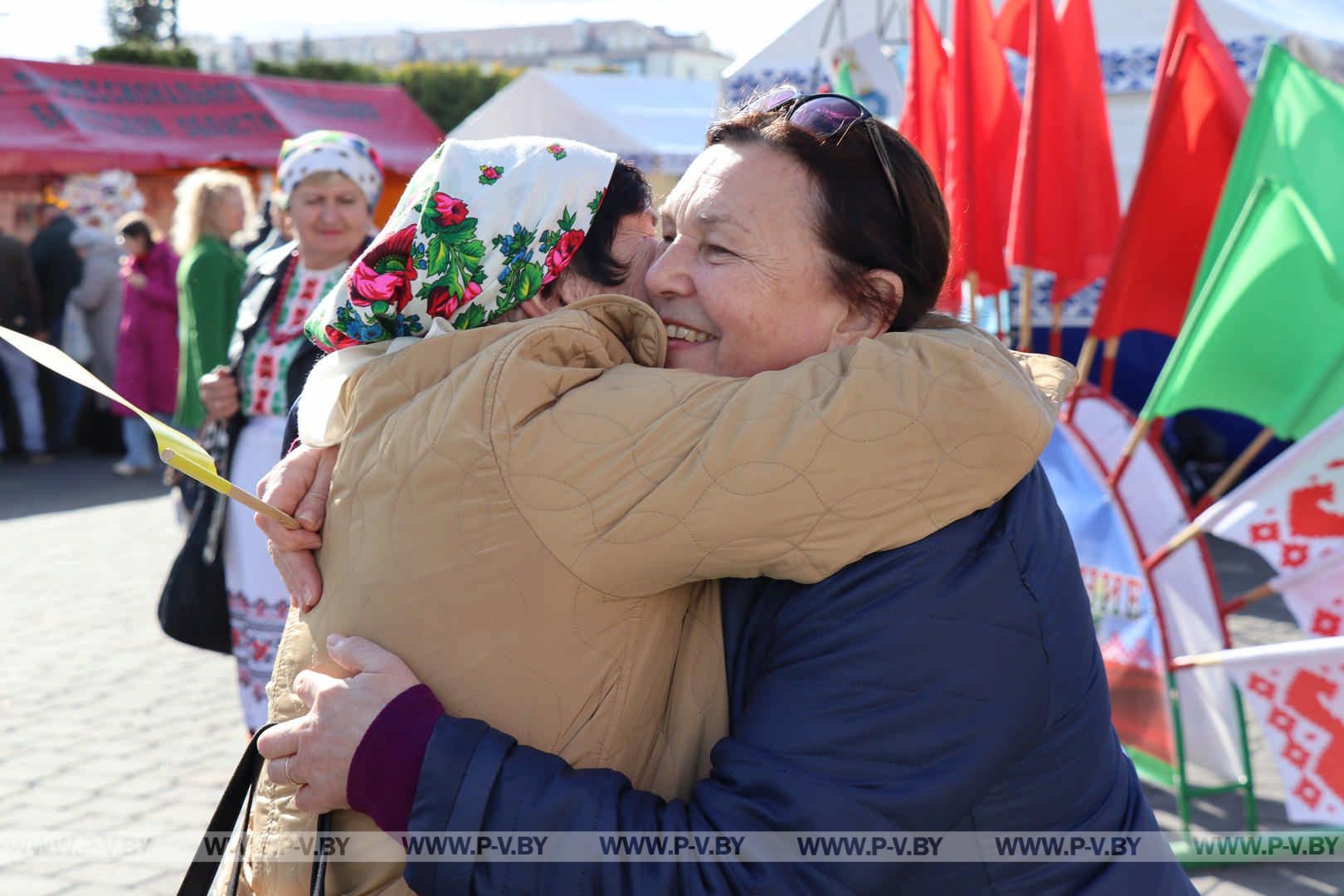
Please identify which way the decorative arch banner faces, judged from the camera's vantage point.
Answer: facing the viewer and to the left of the viewer

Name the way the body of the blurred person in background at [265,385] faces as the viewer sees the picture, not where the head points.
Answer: toward the camera

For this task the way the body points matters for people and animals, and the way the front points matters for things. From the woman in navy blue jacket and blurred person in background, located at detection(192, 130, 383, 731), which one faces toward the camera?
the blurred person in background

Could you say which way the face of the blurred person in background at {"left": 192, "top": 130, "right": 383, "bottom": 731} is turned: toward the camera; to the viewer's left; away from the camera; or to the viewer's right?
toward the camera

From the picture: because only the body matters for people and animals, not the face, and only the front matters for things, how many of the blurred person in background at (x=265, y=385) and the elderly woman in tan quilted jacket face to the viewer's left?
0

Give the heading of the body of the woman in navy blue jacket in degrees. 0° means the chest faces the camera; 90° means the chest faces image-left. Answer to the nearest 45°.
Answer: approximately 90°

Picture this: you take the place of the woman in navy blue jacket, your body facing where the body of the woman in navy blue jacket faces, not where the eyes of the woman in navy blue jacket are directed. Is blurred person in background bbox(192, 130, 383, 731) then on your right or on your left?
on your right

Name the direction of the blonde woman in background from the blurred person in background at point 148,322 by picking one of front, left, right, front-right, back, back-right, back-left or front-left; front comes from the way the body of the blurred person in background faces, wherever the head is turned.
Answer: front-left
